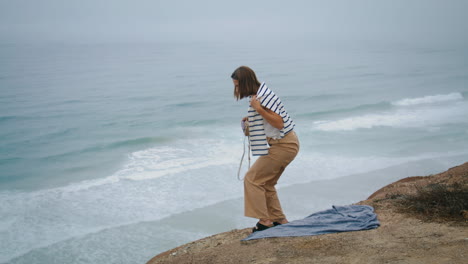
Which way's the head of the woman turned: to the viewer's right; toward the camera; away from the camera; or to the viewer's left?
to the viewer's left

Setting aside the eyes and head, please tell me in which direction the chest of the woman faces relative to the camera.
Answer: to the viewer's left
